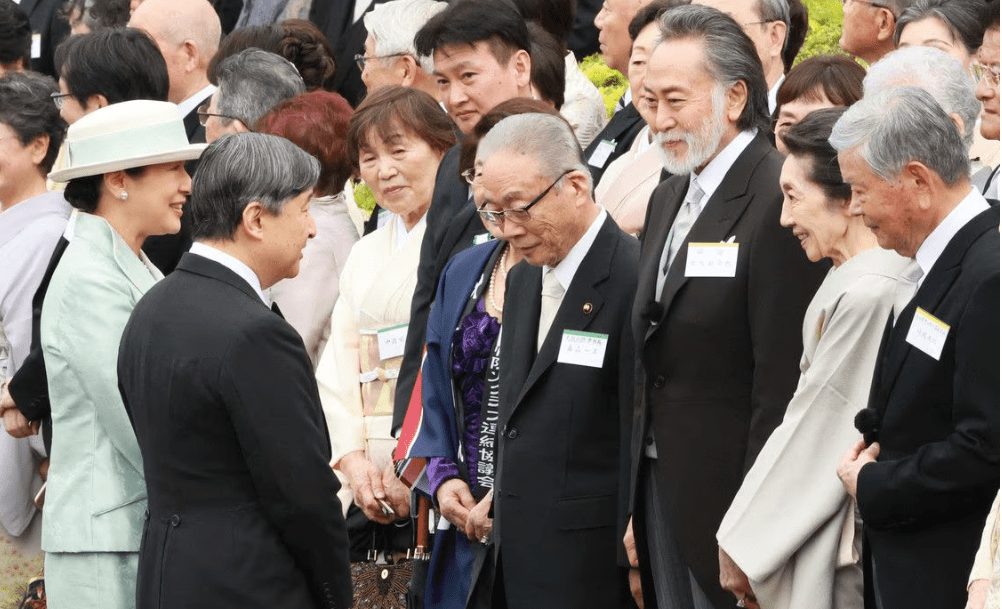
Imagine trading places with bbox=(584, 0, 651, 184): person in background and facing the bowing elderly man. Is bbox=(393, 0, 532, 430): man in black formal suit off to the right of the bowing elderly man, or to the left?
right

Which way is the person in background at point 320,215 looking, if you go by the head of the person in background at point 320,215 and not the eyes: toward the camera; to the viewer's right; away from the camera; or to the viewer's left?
away from the camera

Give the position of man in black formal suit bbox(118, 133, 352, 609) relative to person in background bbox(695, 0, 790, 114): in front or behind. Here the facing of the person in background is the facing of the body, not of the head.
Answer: in front

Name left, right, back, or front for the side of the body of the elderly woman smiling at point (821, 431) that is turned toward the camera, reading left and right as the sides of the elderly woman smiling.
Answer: left

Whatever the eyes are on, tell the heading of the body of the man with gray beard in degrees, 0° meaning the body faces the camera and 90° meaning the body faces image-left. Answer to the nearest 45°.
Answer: approximately 45°

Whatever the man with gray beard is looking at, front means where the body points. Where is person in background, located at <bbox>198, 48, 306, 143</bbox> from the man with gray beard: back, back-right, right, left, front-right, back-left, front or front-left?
right

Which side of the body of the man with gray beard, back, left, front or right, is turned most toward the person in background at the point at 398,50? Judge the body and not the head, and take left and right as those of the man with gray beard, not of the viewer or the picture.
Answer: right

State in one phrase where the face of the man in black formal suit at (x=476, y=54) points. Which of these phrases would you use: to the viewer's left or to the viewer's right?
to the viewer's left

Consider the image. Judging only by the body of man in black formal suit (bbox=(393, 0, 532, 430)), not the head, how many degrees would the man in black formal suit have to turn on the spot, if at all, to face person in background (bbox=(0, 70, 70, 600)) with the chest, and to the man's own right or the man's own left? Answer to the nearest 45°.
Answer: approximately 45° to the man's own right
